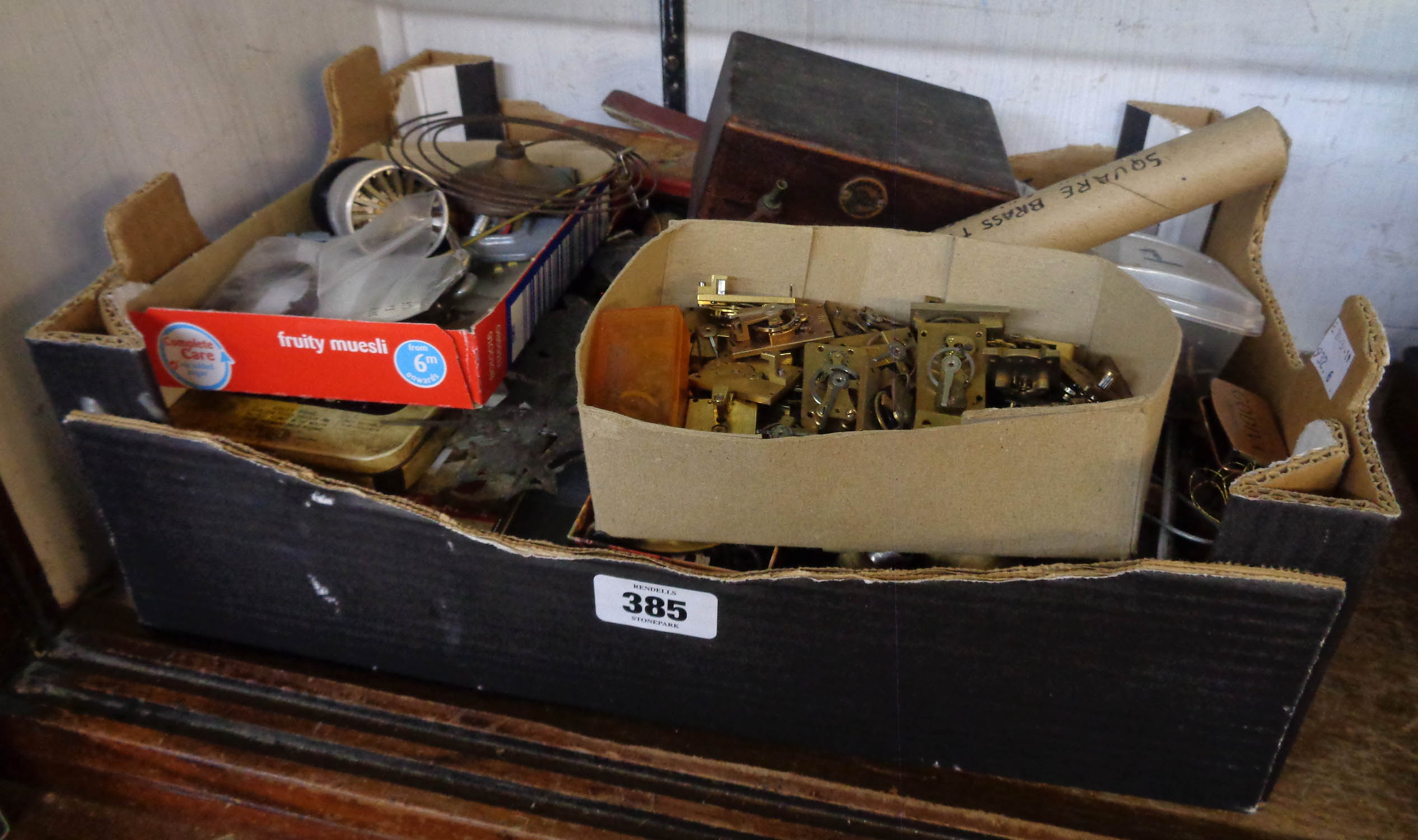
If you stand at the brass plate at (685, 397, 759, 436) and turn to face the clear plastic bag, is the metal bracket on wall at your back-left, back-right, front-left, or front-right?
front-right

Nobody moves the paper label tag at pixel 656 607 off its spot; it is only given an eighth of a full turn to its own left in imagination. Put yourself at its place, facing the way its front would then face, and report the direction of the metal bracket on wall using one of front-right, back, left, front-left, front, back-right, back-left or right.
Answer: back-left

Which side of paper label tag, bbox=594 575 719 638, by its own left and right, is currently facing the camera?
front

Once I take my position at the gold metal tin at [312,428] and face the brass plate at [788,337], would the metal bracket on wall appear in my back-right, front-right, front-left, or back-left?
front-left
